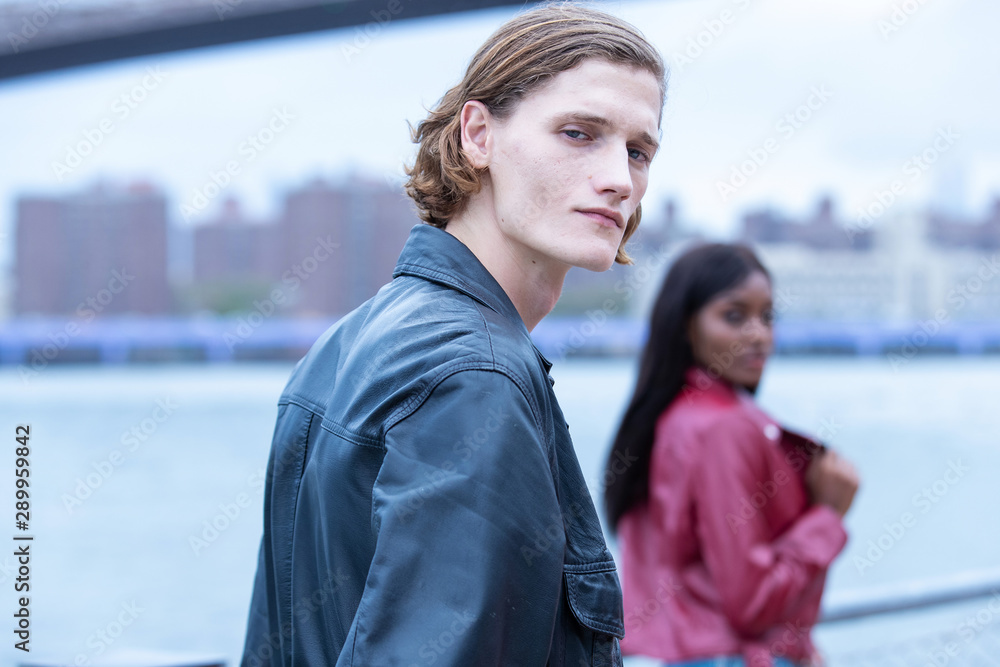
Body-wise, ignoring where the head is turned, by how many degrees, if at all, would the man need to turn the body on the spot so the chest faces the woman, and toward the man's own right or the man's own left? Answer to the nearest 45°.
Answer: approximately 45° to the man's own left

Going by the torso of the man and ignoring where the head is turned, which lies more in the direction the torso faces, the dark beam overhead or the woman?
the woman

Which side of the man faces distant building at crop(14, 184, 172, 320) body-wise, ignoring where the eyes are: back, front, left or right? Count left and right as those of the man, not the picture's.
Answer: left

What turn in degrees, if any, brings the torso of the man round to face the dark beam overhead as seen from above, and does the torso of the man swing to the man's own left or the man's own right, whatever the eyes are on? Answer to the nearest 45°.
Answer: approximately 90° to the man's own left

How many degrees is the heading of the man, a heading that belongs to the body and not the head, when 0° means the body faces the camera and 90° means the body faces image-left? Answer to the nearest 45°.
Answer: approximately 270°
